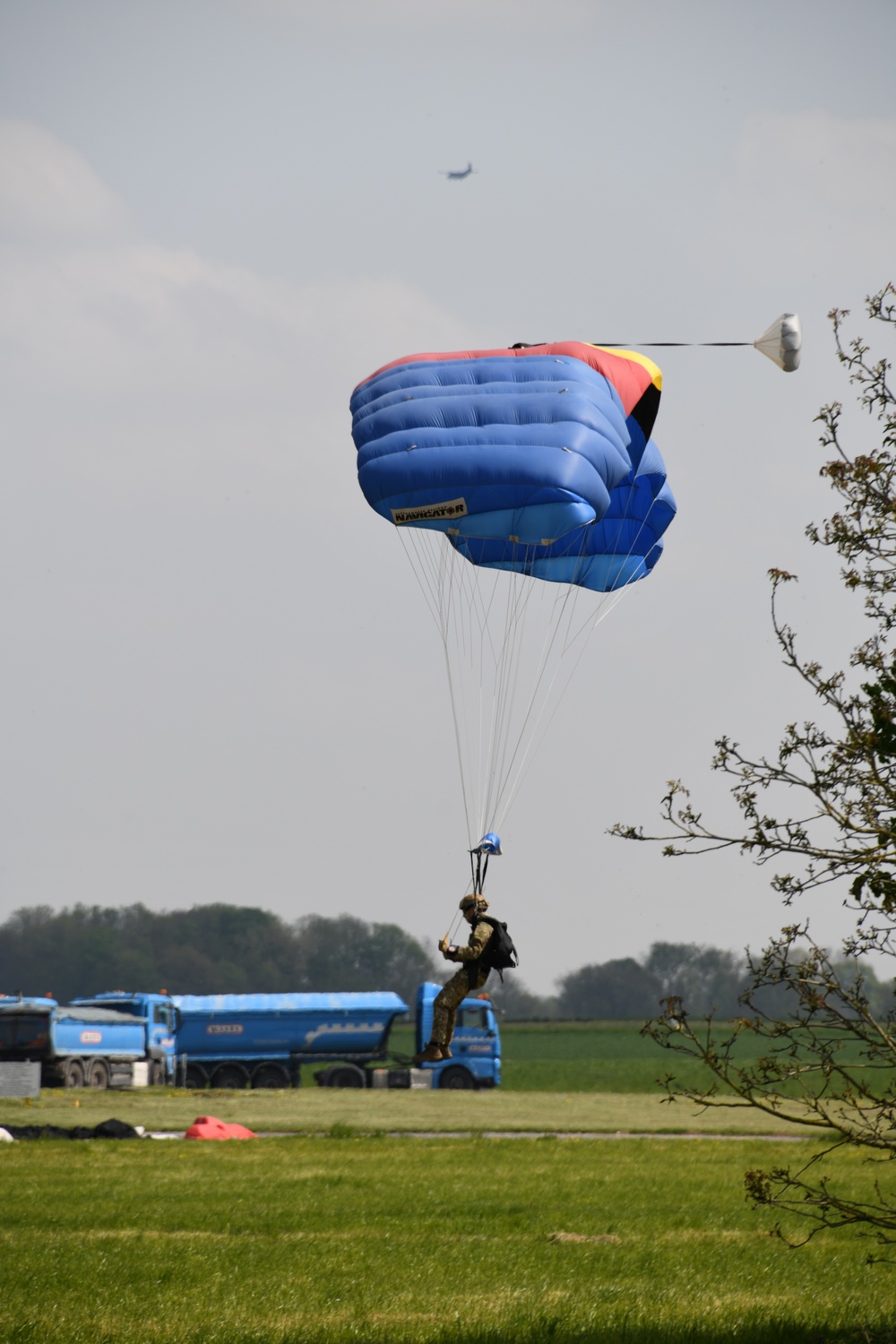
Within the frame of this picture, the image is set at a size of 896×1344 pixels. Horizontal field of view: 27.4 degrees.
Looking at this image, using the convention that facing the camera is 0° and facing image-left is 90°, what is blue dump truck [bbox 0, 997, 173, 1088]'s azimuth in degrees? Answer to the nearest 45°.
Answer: approximately 225°

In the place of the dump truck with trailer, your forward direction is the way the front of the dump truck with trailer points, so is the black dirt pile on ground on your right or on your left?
on your right

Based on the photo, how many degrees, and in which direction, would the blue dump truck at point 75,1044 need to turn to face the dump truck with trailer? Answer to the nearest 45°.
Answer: approximately 45° to its right

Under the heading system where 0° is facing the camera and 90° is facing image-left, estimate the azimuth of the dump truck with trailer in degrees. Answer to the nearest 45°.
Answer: approximately 270°

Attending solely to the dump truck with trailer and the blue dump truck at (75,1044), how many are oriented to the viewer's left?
0

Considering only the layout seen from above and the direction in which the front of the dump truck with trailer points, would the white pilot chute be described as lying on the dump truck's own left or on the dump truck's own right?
on the dump truck's own right

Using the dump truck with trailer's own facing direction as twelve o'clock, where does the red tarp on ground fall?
The red tarp on ground is roughly at 3 o'clock from the dump truck with trailer.

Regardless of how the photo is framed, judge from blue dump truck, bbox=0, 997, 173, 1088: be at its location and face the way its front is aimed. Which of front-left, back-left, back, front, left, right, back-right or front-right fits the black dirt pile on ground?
back-right
